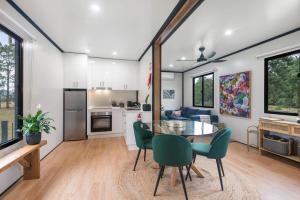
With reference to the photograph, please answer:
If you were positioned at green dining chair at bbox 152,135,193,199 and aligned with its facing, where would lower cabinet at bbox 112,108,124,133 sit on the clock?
The lower cabinet is roughly at 11 o'clock from the green dining chair.

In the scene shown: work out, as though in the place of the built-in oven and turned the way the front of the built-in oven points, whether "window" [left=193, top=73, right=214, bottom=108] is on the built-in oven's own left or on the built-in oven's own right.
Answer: on the built-in oven's own left

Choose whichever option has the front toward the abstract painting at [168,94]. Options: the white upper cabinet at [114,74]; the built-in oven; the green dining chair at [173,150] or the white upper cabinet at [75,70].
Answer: the green dining chair

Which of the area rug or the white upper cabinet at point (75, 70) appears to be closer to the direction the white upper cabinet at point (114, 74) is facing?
the area rug

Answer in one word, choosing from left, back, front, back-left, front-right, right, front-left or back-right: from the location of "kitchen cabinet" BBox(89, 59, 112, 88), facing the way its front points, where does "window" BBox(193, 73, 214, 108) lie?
left

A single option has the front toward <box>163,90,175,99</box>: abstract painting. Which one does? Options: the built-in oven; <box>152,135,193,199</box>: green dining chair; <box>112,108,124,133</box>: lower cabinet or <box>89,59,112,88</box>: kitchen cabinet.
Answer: the green dining chair

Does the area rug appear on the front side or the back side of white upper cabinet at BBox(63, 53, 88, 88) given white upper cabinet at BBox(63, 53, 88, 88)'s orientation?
on the front side

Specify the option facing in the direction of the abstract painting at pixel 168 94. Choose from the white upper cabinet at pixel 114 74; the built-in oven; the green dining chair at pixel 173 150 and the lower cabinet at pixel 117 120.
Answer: the green dining chair

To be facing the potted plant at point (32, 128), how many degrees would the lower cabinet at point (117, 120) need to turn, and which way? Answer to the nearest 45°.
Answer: approximately 45° to its right

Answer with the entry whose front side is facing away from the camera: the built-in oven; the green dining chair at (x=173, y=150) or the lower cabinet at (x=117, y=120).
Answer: the green dining chair

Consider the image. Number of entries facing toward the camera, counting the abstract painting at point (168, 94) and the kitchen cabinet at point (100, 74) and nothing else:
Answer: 2

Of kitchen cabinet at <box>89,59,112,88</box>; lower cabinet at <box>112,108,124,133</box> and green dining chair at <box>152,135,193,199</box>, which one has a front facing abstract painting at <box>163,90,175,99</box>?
the green dining chair
